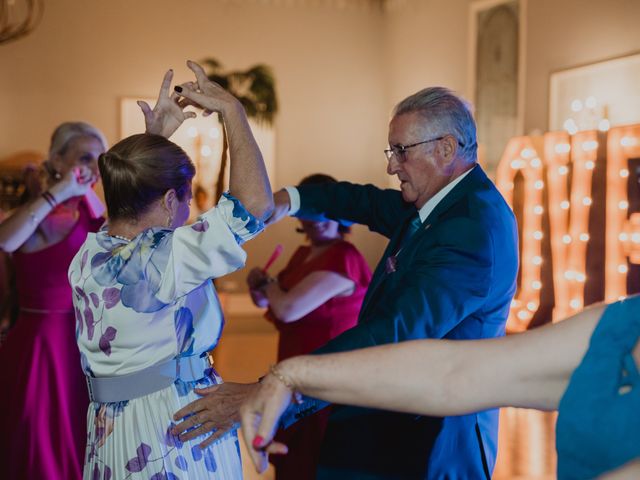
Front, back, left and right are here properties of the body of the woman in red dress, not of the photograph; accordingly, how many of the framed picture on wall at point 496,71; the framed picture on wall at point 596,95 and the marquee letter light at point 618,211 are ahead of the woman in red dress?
0

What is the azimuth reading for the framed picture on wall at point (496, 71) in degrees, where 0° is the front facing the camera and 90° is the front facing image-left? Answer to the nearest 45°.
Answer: approximately 45°

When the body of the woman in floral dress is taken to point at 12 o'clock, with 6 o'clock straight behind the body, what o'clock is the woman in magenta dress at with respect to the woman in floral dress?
The woman in magenta dress is roughly at 10 o'clock from the woman in floral dress.

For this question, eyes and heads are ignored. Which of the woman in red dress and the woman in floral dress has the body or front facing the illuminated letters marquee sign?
the woman in floral dress

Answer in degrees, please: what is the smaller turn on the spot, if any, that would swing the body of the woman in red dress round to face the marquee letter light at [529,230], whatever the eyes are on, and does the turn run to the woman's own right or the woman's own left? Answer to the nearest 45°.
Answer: approximately 180°

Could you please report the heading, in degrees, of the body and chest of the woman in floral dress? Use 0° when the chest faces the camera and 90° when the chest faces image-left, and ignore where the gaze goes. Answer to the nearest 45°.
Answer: approximately 225°

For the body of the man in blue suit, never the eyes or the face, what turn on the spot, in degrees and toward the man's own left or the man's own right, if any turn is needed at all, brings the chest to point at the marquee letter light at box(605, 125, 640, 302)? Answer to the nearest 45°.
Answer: approximately 135° to the man's own right

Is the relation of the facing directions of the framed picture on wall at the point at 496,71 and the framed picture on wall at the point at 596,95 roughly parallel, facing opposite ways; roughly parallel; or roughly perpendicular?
roughly parallel

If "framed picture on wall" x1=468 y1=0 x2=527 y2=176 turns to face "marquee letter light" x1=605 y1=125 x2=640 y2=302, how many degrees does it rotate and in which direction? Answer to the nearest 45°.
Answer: approximately 45° to its left

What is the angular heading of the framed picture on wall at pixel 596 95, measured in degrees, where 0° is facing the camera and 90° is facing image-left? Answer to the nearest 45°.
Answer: approximately 45°

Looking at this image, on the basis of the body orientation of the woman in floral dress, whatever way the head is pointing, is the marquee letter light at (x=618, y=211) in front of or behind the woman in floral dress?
in front

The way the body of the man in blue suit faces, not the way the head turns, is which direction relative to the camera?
to the viewer's left

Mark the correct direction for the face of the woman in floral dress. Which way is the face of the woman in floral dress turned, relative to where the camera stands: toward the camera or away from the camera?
away from the camera

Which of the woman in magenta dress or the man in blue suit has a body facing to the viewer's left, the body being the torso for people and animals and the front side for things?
the man in blue suit

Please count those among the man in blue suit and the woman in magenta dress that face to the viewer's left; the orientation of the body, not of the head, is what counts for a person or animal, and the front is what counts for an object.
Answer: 1

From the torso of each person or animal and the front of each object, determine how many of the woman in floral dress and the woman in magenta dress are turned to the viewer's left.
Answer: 0

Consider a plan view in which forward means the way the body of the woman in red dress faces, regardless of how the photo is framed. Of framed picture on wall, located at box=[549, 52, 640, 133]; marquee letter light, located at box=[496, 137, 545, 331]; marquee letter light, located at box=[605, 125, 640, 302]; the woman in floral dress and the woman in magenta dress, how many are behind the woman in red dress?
3

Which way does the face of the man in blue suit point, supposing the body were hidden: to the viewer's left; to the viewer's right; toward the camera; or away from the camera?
to the viewer's left

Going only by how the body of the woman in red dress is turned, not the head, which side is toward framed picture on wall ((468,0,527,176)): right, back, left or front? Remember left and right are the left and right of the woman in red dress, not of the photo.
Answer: back
